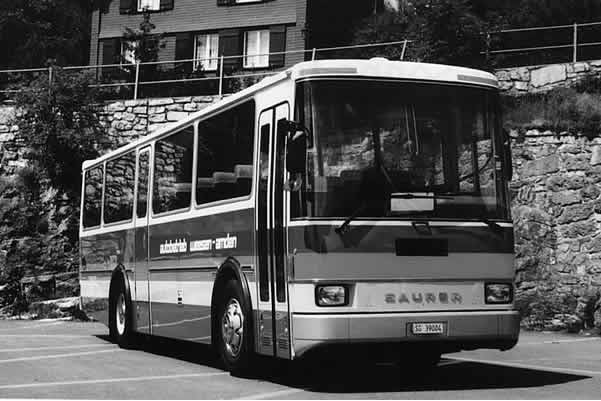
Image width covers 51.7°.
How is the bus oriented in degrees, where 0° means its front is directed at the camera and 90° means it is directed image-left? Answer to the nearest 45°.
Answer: approximately 315°

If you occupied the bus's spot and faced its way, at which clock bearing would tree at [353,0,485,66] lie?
The tree is roughly at 8 o'clock from the bus.

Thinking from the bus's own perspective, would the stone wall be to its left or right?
on its left

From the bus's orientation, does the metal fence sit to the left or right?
on its left
